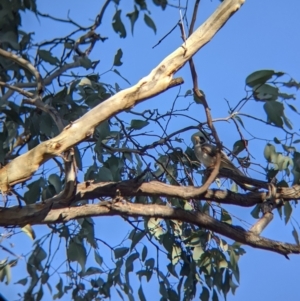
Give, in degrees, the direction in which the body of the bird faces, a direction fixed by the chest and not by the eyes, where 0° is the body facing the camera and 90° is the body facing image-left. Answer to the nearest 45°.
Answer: approximately 90°
